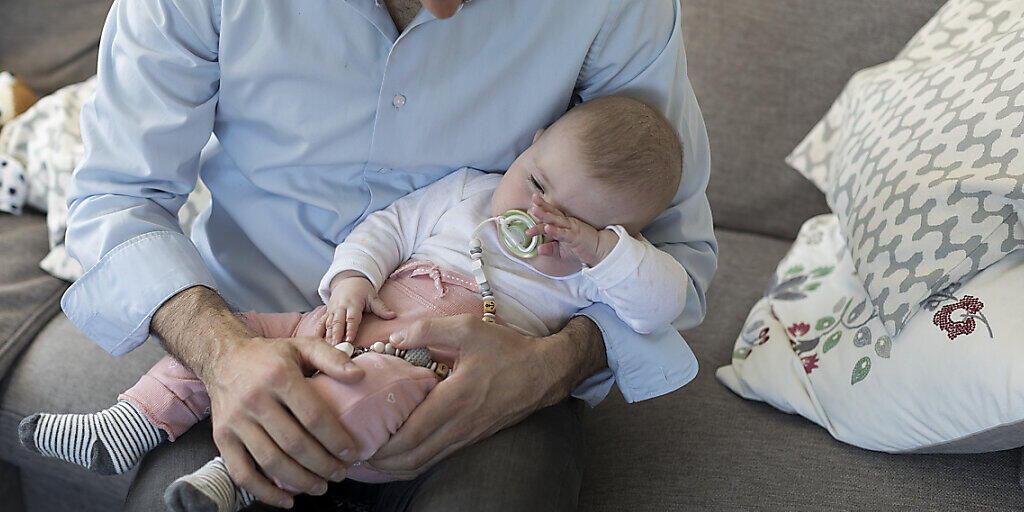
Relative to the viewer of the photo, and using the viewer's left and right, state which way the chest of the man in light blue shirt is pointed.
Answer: facing the viewer

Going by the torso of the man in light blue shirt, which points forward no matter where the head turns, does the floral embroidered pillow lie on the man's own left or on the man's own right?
on the man's own left

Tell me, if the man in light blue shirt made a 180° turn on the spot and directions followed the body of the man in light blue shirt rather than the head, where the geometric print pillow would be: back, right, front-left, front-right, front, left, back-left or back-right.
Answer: right
